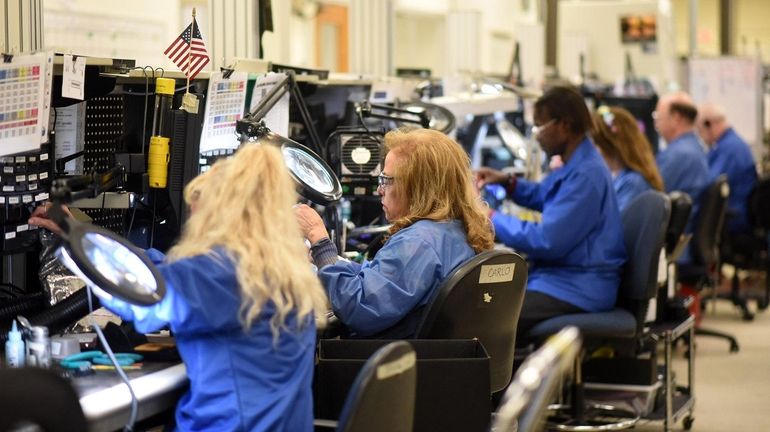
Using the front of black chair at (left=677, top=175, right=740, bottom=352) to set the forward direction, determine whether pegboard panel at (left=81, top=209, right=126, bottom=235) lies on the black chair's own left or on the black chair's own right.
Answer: on the black chair's own left

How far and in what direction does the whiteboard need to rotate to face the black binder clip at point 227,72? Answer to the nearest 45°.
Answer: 0° — it already faces it

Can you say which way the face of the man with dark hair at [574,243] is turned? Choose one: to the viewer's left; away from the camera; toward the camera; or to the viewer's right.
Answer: to the viewer's left

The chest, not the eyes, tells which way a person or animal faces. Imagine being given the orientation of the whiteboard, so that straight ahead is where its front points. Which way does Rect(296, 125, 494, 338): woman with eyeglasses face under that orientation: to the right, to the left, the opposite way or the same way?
to the right

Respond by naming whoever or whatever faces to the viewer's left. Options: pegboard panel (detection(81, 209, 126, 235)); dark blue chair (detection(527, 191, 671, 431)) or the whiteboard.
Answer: the dark blue chair

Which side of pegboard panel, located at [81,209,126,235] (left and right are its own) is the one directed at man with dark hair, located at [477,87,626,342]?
left

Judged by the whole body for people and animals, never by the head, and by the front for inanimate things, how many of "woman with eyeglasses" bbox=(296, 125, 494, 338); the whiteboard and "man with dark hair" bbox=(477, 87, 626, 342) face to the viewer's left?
2

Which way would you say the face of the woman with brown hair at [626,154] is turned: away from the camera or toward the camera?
away from the camera

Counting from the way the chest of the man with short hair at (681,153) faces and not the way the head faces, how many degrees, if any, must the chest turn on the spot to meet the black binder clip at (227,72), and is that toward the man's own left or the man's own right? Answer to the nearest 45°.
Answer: approximately 90° to the man's own left

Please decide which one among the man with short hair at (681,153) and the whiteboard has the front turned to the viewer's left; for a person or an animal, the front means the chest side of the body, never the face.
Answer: the man with short hair

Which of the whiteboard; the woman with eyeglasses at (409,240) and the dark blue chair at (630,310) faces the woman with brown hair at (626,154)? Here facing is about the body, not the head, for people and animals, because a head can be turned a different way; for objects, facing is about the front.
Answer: the whiteboard
